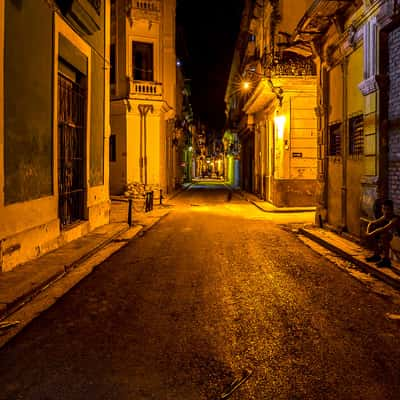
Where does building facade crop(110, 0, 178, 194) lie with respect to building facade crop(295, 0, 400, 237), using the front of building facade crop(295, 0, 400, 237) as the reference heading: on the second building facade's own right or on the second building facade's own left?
on the second building facade's own right

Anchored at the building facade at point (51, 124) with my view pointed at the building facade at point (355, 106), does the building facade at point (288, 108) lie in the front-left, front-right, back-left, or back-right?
front-left

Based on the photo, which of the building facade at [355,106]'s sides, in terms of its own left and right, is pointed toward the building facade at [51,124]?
front

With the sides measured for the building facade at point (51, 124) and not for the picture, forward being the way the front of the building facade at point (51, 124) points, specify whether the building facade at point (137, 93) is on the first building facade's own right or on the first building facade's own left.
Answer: on the first building facade's own left

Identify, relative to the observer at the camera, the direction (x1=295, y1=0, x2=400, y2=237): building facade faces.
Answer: facing the viewer and to the left of the viewer

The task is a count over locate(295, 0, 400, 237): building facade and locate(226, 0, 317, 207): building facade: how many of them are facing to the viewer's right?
0

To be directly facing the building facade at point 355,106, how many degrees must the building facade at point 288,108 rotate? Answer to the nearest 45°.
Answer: approximately 45° to its left

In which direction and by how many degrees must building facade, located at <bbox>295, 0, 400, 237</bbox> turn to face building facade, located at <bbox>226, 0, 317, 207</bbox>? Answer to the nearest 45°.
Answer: approximately 135° to its right

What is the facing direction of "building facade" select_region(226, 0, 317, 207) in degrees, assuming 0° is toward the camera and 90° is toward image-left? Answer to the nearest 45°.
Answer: approximately 45°

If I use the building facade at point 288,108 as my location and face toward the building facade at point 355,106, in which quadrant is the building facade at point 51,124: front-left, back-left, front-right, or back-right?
front-right

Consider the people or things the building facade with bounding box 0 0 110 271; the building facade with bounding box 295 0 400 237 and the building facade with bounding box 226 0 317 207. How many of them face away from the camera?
0

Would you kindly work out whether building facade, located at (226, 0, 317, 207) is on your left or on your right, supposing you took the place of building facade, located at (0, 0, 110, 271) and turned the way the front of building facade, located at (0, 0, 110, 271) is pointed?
on your left
